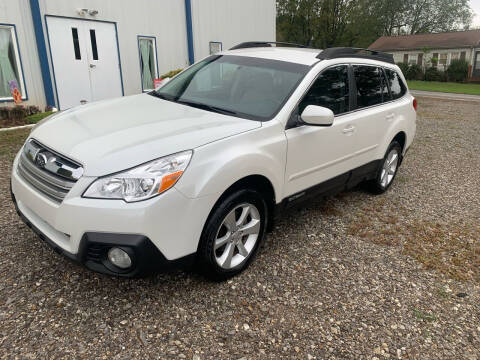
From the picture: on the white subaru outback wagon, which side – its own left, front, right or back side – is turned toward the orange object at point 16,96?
right

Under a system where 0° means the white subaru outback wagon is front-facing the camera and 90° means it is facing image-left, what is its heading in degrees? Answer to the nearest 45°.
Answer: approximately 45°

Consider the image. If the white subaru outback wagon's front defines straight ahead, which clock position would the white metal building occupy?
The white metal building is roughly at 4 o'clock from the white subaru outback wagon.
